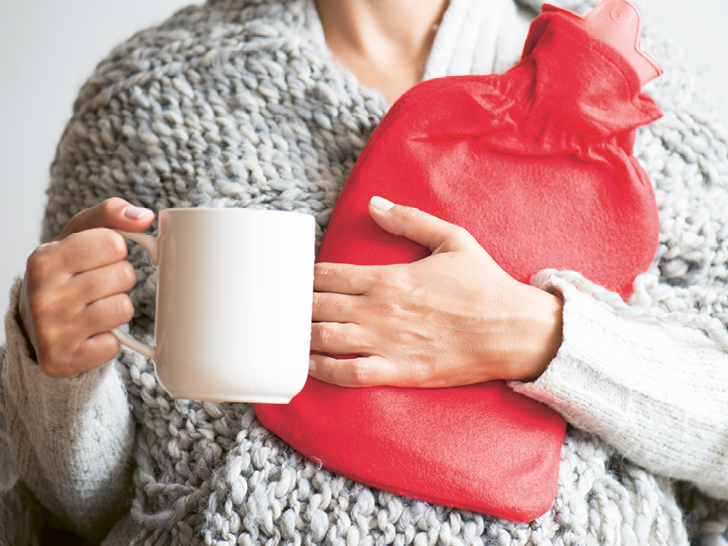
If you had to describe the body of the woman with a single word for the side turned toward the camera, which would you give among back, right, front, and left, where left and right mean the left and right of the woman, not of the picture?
front
